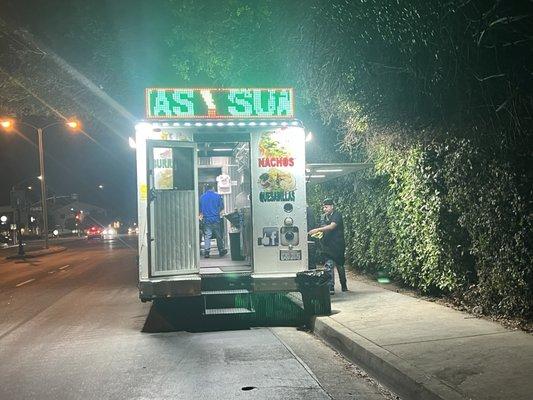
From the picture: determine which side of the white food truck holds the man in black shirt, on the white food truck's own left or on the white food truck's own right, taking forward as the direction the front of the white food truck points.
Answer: on the white food truck's own right

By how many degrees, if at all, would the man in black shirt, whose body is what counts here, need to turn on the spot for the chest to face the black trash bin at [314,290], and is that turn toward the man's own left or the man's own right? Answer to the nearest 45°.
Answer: approximately 90° to the man's own left

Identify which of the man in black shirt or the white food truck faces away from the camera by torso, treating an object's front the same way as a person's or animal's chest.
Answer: the white food truck

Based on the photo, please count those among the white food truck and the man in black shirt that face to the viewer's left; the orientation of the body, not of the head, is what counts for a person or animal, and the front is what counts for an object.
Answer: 1

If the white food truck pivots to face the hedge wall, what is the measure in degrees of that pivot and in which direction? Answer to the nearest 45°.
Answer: approximately 90° to its right

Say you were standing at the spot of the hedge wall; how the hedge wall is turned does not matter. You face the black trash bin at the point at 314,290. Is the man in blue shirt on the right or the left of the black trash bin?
right

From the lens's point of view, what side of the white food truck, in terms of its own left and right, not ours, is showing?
back

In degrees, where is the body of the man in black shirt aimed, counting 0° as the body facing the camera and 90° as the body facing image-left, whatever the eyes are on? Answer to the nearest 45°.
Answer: approximately 90°

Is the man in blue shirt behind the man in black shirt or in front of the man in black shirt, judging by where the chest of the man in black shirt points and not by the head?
in front

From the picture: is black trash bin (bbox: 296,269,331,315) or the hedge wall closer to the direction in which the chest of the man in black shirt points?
the black trash bin

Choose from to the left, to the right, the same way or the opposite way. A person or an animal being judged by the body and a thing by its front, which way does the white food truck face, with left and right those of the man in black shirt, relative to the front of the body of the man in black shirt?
to the right
